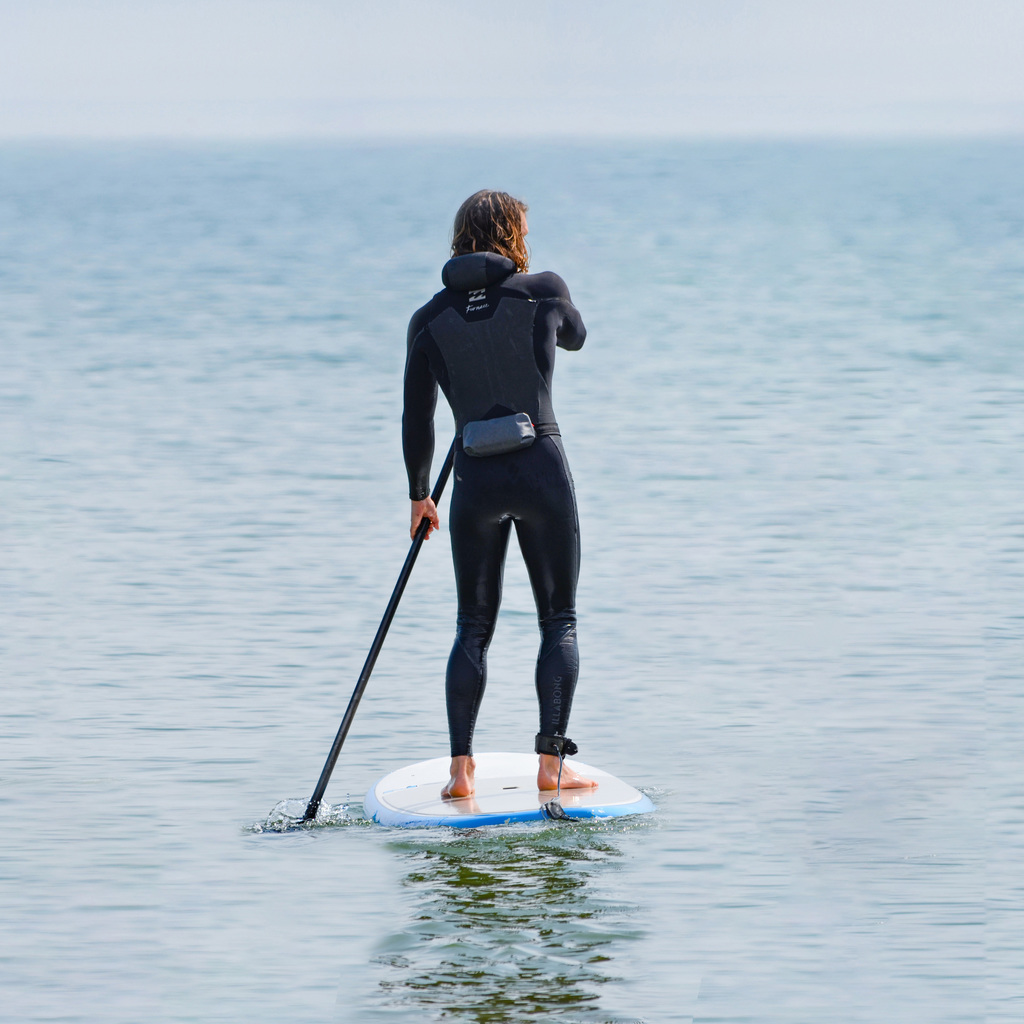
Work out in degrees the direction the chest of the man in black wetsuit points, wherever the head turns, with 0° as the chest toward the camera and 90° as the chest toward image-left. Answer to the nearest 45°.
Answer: approximately 180°
